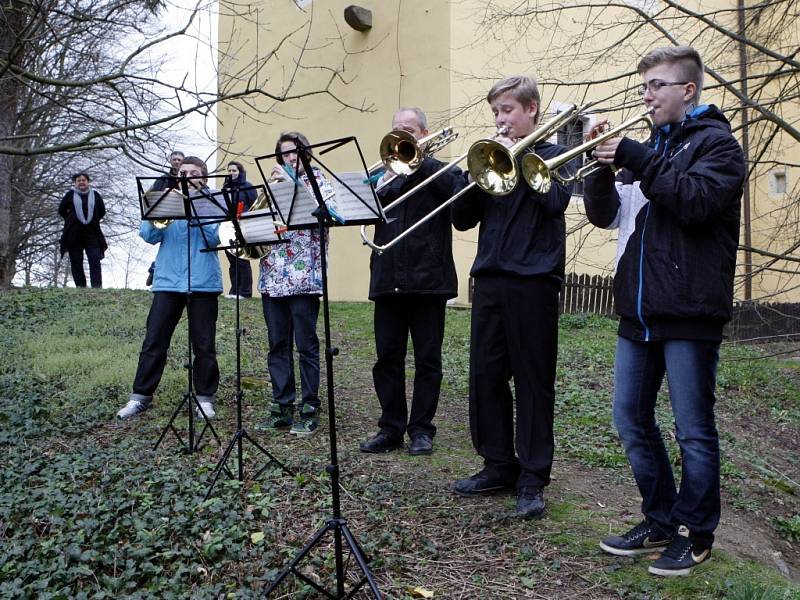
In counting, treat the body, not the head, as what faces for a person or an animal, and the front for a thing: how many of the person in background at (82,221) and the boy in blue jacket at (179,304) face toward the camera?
2

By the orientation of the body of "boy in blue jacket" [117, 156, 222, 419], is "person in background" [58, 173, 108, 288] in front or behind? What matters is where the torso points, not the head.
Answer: behind

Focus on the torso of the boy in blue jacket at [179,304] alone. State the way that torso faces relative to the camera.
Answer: toward the camera

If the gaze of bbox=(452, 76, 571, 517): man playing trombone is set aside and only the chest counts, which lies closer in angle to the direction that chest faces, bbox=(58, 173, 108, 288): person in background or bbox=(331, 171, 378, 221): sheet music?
the sheet music

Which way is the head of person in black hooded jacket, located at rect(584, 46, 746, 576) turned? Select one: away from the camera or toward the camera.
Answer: toward the camera

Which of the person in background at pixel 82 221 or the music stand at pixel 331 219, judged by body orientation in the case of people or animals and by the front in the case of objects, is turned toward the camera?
the person in background

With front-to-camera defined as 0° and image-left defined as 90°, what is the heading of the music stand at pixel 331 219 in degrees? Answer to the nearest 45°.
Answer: approximately 225°

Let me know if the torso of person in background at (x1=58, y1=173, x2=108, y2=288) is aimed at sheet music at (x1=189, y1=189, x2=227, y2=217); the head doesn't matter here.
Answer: yes

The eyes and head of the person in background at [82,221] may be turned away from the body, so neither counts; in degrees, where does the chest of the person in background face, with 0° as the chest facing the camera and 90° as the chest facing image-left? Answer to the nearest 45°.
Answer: approximately 0°

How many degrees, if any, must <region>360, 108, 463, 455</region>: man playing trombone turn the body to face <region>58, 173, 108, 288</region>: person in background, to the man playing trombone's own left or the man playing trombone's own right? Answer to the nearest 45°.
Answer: approximately 90° to the man playing trombone's own right

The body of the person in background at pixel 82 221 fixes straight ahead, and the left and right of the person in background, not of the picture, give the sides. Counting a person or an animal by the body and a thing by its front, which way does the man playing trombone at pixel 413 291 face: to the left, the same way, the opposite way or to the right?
to the right

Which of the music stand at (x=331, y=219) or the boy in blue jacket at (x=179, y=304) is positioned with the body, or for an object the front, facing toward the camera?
the boy in blue jacket

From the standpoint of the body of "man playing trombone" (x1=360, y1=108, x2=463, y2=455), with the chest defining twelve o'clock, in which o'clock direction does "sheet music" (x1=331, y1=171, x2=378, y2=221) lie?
The sheet music is roughly at 11 o'clock from the man playing trombone.

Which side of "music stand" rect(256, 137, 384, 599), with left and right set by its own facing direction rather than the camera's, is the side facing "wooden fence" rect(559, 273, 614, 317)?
front
